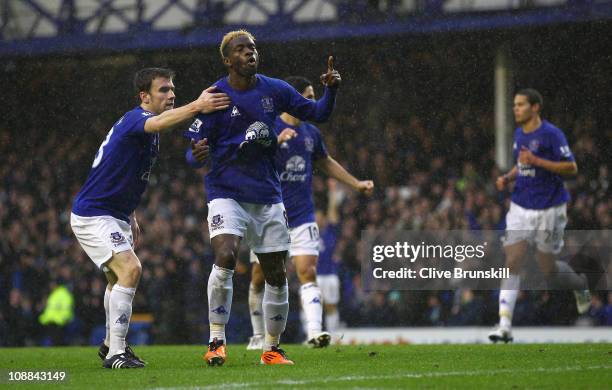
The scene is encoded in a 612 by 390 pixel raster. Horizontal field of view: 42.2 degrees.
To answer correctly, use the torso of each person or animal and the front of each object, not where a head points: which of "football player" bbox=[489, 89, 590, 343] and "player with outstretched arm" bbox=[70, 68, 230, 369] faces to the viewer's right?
the player with outstretched arm

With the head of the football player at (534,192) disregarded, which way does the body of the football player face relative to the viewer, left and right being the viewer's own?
facing the viewer and to the left of the viewer

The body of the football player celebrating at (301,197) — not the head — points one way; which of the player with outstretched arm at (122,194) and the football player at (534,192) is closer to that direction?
the player with outstretched arm

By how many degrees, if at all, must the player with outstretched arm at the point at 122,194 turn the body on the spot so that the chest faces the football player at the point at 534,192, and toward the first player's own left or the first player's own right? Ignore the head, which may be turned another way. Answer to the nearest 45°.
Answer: approximately 45° to the first player's own left

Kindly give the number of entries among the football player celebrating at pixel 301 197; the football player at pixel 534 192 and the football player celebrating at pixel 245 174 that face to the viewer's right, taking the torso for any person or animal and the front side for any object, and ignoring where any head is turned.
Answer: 0

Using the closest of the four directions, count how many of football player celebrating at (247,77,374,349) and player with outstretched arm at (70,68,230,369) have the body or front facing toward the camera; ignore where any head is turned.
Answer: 1

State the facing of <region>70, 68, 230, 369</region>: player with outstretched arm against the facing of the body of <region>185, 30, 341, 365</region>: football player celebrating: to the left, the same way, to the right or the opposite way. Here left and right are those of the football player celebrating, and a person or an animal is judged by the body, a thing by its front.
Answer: to the left

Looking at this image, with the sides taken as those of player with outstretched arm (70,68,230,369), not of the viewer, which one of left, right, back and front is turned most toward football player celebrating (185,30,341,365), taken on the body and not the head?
front

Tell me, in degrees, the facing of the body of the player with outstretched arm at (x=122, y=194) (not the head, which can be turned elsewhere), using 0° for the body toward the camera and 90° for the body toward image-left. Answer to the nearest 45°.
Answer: approximately 270°

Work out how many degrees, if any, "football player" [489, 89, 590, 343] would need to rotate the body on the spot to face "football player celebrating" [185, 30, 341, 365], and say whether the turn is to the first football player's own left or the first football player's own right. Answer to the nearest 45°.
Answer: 0° — they already face them

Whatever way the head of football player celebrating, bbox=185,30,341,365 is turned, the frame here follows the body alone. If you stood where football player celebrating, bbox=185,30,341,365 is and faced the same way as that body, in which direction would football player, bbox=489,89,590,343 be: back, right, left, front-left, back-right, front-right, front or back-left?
back-left

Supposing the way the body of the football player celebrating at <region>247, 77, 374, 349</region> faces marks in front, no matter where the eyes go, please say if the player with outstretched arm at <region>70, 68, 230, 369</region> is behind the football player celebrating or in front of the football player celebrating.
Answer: in front

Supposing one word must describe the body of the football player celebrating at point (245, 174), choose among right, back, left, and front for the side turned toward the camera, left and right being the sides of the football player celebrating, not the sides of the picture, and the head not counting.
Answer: front

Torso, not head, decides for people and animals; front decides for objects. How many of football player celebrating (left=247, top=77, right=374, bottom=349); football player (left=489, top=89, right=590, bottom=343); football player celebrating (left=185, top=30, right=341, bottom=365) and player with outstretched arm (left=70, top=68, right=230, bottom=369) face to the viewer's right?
1
